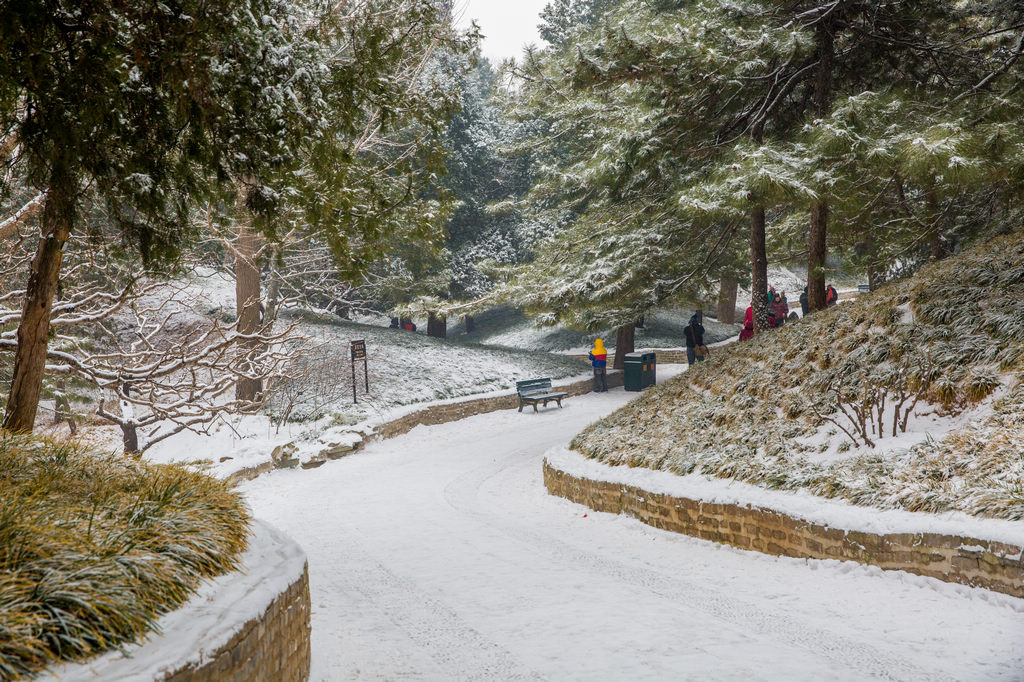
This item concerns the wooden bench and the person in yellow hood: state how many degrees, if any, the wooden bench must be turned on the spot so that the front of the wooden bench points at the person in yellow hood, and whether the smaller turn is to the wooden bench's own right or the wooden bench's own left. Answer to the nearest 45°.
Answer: approximately 90° to the wooden bench's own left

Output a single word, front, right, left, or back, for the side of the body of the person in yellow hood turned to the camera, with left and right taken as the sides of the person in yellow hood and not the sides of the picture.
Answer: back

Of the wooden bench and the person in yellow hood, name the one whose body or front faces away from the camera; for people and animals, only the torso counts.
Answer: the person in yellow hood

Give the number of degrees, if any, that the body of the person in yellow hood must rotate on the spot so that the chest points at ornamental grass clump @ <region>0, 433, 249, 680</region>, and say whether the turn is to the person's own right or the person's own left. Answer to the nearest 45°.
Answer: approximately 180°

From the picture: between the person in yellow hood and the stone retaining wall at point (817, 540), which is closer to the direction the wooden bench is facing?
the stone retaining wall

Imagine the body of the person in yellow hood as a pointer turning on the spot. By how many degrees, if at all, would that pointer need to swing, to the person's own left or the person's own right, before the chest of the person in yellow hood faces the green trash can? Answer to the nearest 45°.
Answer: approximately 90° to the person's own right

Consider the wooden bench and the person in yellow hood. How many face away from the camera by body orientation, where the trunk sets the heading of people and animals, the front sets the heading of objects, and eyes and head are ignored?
1
